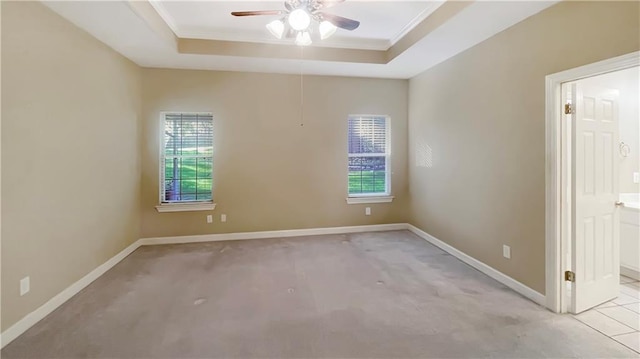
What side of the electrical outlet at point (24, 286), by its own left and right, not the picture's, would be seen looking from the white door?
front

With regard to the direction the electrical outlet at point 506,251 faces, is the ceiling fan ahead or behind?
ahead

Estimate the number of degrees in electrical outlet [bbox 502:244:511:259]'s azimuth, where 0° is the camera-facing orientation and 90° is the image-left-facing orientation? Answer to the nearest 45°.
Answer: approximately 45°

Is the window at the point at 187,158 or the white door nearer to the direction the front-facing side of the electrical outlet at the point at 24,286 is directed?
the white door

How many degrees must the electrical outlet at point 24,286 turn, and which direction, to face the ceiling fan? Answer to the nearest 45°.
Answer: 0° — it already faces it

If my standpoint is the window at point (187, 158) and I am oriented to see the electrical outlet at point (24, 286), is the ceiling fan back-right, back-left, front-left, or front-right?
front-left

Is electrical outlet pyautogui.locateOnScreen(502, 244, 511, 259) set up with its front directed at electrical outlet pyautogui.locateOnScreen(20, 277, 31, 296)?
yes

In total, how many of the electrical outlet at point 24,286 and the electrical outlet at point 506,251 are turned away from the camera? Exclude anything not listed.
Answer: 0

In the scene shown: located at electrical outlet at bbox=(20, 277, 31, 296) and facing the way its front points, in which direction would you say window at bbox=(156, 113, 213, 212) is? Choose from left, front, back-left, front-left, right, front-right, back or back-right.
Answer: left

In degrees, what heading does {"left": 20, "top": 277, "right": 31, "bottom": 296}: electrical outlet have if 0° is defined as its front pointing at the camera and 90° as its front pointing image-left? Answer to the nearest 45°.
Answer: approximately 315°

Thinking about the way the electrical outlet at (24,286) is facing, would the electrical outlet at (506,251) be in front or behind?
in front
